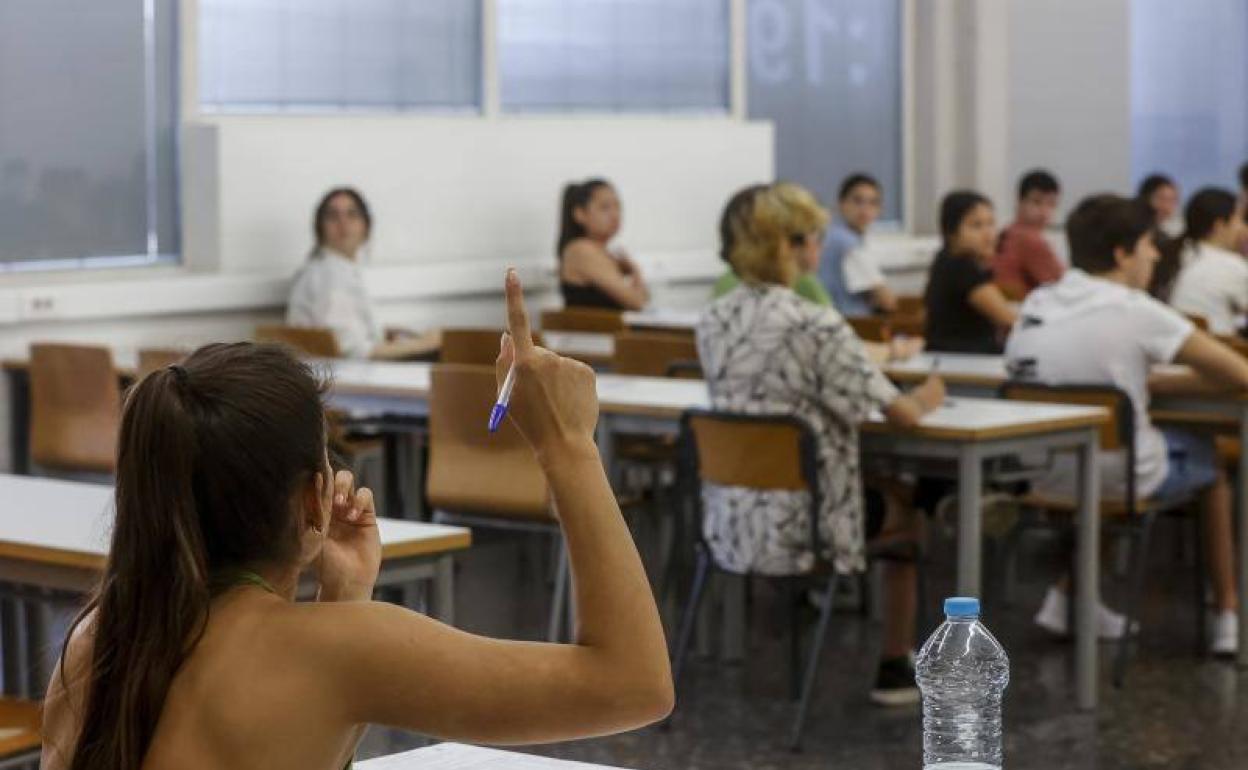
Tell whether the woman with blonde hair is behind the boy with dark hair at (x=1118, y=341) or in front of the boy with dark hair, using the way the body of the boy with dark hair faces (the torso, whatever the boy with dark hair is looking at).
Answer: behind

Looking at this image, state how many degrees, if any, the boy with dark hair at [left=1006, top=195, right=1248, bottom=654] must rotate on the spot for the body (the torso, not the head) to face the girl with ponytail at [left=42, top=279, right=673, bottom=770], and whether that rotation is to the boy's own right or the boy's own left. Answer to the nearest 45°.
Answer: approximately 135° to the boy's own right

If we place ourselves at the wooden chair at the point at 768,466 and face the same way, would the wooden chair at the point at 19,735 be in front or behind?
behind

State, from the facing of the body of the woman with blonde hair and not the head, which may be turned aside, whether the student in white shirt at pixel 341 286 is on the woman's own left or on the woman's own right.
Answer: on the woman's own left

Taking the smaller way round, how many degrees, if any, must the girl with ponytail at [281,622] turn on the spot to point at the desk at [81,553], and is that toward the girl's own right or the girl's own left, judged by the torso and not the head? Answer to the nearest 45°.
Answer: approximately 45° to the girl's own left

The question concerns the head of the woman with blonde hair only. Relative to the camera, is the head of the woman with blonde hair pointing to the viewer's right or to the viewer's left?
to the viewer's right

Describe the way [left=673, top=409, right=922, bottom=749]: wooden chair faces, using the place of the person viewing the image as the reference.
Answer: facing away from the viewer and to the right of the viewer

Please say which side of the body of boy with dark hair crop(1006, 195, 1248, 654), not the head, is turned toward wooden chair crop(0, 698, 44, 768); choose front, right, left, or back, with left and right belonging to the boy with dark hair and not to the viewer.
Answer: back
